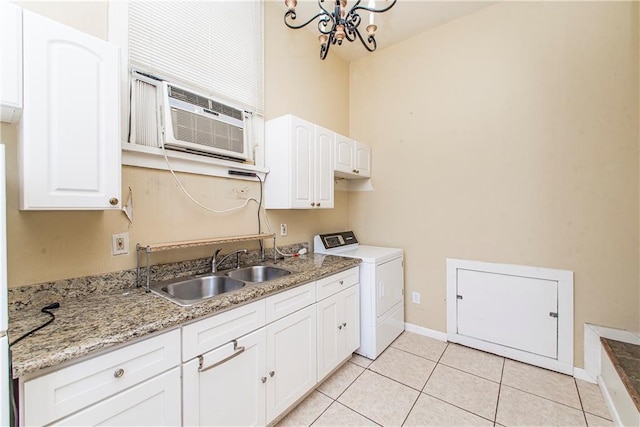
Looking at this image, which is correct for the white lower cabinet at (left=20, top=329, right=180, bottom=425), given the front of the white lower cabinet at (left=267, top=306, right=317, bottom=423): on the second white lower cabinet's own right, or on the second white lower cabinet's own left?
on the second white lower cabinet's own right

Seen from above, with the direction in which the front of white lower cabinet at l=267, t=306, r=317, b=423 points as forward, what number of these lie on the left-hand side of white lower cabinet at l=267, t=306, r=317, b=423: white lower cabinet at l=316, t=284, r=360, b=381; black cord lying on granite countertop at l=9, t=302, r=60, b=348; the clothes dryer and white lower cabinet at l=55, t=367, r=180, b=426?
2

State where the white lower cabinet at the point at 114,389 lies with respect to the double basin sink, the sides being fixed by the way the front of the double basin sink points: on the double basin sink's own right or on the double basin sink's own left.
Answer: on the double basin sink's own right

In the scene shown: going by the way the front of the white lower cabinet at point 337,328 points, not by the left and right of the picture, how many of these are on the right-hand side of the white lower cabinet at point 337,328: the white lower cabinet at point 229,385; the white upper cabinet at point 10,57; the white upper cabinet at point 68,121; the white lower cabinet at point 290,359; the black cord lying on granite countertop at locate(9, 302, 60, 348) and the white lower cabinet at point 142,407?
6

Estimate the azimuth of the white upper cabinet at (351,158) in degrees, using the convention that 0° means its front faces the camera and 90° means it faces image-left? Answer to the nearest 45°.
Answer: approximately 315°

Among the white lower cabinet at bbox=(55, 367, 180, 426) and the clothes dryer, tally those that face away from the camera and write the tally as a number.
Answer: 0

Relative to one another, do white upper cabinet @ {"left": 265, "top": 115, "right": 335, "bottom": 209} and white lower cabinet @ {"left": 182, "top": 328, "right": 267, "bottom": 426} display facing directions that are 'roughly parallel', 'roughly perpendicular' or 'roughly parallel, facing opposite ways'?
roughly parallel

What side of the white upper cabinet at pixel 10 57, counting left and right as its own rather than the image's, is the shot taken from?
front

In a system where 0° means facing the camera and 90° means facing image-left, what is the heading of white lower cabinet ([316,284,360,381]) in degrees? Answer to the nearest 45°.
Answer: approximately 315°

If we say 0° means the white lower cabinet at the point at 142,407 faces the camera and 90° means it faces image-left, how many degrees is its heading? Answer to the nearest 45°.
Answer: approximately 315°

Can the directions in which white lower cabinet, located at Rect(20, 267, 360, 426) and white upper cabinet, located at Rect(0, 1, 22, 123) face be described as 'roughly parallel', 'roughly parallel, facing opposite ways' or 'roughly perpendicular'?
roughly parallel

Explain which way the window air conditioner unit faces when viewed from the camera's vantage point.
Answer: facing the viewer and to the right of the viewer

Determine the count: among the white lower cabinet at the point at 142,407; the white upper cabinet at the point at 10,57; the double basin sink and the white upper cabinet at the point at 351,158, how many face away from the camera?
0
